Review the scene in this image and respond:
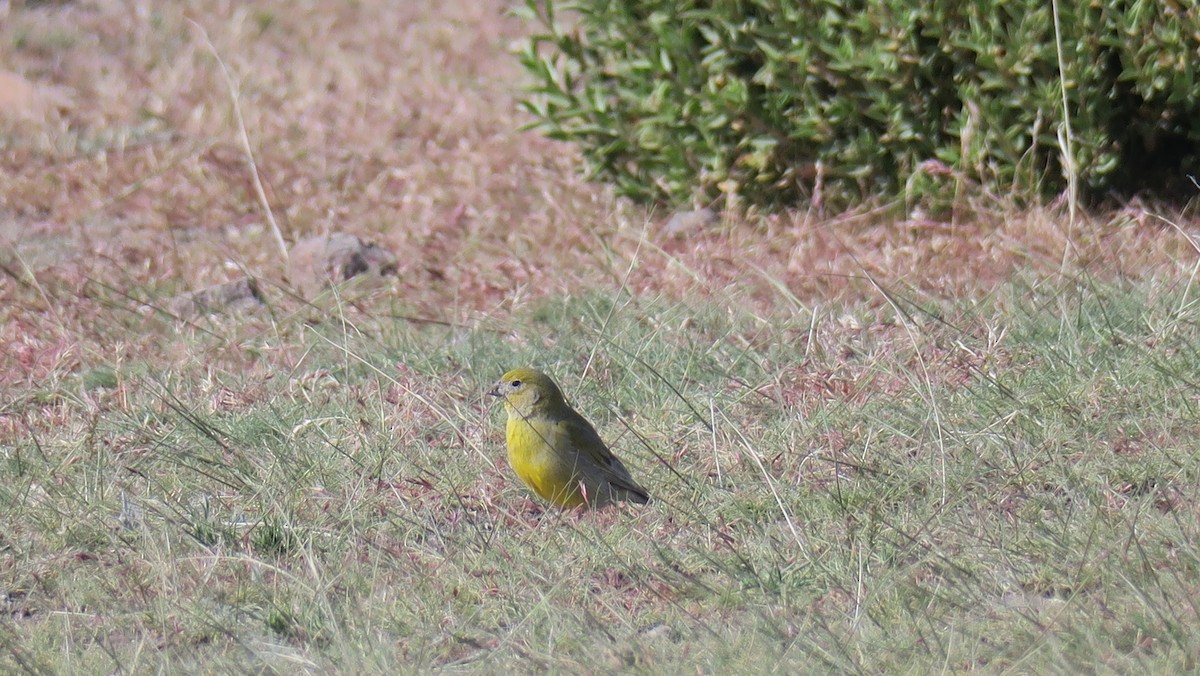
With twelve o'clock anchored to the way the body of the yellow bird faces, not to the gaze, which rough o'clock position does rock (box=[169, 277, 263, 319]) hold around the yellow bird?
The rock is roughly at 2 o'clock from the yellow bird.

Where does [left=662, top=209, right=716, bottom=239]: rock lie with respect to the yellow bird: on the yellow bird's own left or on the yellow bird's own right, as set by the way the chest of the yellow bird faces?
on the yellow bird's own right

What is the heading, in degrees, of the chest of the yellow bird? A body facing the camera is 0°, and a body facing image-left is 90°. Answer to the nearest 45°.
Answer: approximately 90°

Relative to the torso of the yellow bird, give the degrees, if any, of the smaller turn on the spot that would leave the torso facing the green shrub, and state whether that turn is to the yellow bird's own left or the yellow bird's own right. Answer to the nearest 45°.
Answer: approximately 135° to the yellow bird's own right

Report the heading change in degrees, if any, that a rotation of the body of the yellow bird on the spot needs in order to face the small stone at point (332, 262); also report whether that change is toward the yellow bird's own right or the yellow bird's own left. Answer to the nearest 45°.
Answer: approximately 90° to the yellow bird's own right

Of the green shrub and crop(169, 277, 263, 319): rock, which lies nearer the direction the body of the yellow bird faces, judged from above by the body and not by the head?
the rock
